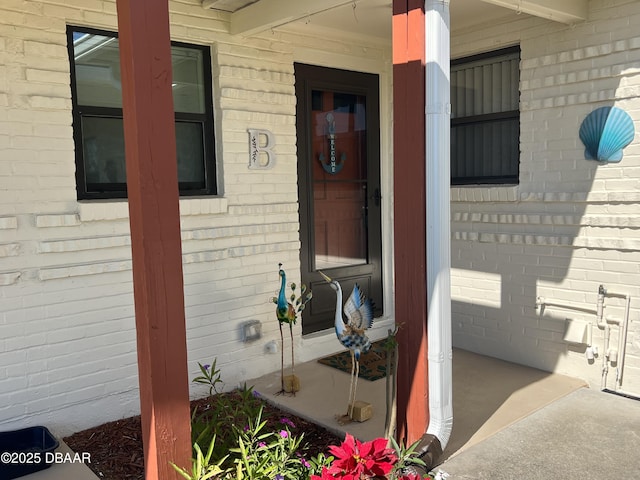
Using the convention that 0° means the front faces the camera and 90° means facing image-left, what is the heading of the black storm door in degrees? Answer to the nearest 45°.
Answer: approximately 315°

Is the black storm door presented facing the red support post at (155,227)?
no

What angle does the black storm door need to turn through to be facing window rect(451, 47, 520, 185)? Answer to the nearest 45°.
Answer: approximately 45° to its left

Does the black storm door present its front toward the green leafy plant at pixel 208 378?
no

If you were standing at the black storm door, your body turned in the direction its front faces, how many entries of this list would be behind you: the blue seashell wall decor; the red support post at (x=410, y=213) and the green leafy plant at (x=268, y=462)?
0

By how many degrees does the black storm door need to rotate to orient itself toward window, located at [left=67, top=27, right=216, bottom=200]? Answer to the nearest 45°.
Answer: approximately 90° to its right

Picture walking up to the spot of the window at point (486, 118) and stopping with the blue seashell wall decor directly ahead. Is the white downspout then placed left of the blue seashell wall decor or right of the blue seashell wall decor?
right

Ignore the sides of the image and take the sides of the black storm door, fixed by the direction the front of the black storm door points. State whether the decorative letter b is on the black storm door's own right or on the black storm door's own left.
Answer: on the black storm door's own right

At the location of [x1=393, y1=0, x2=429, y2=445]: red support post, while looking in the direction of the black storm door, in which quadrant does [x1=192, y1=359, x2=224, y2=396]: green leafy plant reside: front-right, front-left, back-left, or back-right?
front-left
